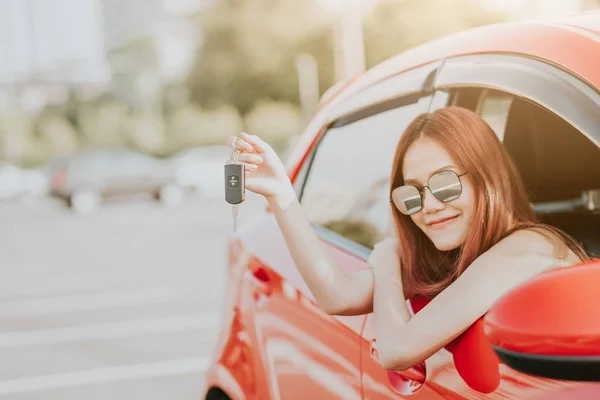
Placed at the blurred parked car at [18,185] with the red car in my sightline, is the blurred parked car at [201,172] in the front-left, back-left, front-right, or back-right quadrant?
front-left

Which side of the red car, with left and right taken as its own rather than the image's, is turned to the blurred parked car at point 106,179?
back

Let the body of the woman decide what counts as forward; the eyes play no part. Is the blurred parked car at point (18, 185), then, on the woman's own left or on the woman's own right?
on the woman's own right

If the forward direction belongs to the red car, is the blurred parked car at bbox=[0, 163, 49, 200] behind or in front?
behind

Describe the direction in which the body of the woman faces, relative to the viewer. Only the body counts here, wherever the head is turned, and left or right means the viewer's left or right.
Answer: facing the viewer and to the left of the viewer

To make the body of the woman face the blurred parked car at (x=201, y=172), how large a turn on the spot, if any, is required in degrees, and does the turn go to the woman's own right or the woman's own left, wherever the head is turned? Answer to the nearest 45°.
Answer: approximately 135° to the woman's own right

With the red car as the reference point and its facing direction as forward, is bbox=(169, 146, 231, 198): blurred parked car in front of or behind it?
behind
